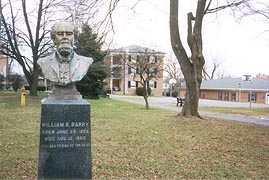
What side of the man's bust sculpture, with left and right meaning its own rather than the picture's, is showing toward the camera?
front
